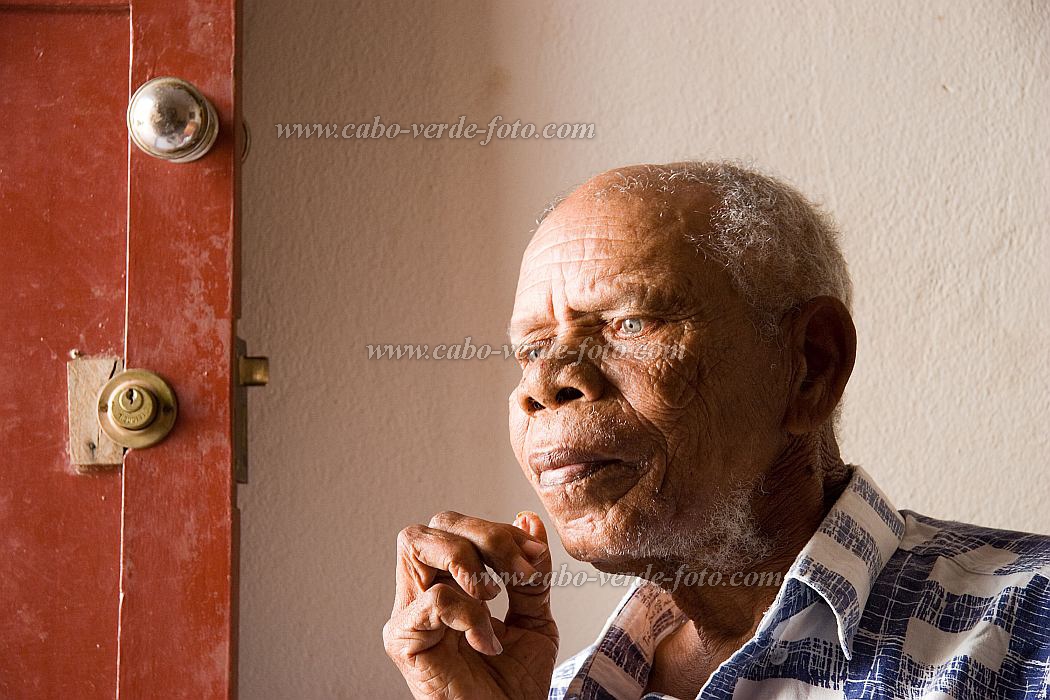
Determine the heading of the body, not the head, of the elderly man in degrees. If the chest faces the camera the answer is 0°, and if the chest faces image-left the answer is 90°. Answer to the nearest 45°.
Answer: approximately 45°

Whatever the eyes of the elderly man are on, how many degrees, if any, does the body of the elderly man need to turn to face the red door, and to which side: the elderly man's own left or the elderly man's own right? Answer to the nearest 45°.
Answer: approximately 45° to the elderly man's own right

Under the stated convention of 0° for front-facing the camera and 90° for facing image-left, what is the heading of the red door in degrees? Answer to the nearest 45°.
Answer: approximately 0°

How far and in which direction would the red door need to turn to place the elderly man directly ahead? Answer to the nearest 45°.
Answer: approximately 45° to its left

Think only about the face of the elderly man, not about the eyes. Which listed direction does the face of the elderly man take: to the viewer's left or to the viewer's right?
to the viewer's left
